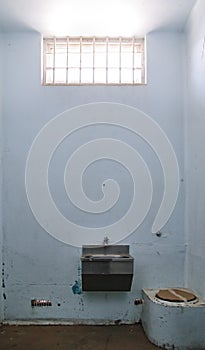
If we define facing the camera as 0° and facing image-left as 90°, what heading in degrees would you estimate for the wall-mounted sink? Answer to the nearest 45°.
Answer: approximately 0°

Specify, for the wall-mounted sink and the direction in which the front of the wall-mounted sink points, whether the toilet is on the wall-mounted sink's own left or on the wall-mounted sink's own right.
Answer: on the wall-mounted sink's own left
